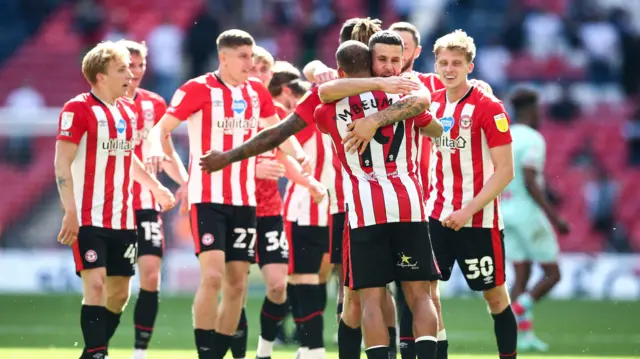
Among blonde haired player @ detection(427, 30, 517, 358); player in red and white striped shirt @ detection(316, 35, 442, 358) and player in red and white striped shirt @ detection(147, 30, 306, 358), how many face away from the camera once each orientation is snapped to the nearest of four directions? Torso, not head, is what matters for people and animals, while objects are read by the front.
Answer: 1

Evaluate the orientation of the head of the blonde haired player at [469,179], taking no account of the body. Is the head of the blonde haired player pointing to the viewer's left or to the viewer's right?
to the viewer's left

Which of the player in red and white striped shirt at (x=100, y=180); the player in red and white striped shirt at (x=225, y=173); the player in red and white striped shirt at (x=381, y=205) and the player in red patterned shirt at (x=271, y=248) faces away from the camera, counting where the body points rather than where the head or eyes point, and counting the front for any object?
the player in red and white striped shirt at (x=381, y=205)

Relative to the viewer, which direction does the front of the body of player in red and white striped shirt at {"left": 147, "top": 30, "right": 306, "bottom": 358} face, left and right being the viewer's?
facing the viewer and to the right of the viewer

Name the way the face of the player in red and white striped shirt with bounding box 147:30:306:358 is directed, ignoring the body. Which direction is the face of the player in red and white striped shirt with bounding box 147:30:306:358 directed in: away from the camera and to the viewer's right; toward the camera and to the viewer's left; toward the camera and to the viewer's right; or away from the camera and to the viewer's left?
toward the camera and to the viewer's right

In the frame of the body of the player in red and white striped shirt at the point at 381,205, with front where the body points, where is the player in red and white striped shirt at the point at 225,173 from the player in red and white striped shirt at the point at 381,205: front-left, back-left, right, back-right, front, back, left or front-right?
front-left

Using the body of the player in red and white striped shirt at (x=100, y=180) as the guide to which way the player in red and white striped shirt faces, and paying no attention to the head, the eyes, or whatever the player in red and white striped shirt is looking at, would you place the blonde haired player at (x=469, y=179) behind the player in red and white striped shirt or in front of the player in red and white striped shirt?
in front

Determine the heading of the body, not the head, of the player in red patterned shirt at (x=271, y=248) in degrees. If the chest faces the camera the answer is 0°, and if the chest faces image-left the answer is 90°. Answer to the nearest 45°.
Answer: approximately 315°

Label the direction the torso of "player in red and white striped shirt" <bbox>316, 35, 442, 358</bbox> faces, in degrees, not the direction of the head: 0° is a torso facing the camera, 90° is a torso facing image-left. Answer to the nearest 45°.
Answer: approximately 180°

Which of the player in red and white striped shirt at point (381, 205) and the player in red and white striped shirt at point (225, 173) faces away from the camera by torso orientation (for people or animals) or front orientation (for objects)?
the player in red and white striped shirt at point (381, 205)
